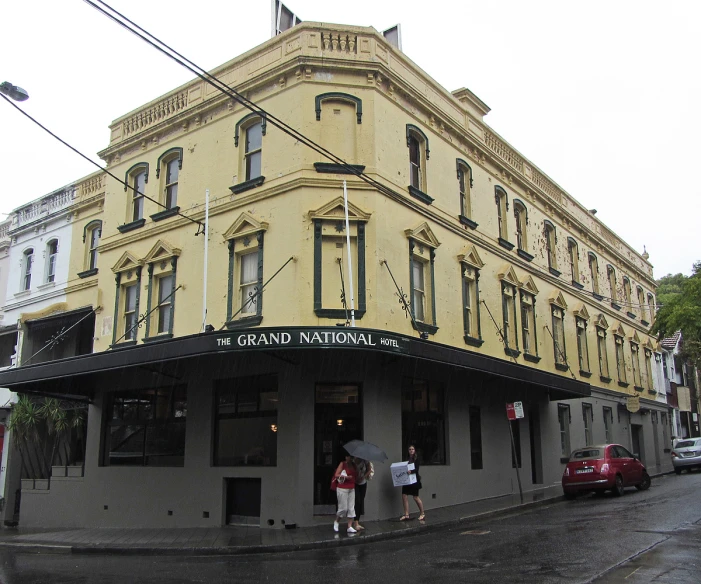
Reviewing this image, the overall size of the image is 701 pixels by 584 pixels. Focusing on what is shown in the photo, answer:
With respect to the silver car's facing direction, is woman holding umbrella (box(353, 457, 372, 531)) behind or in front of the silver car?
behind

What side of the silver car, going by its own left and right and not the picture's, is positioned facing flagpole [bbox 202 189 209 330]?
back

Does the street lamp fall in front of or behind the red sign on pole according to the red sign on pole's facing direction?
in front

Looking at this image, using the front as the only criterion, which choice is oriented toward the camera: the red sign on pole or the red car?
the red sign on pole

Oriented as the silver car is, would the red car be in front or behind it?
behind

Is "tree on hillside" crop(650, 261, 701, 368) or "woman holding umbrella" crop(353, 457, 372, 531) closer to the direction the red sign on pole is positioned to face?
the woman holding umbrella

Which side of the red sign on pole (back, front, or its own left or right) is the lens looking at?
front

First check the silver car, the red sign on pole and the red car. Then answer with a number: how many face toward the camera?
1

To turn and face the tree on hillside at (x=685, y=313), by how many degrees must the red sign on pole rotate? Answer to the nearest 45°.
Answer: approximately 135° to its left

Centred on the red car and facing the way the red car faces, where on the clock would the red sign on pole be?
The red sign on pole is roughly at 6 o'clock from the red car.

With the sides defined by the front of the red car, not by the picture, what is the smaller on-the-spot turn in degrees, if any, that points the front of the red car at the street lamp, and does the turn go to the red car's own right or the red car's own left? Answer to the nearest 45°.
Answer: approximately 180°
